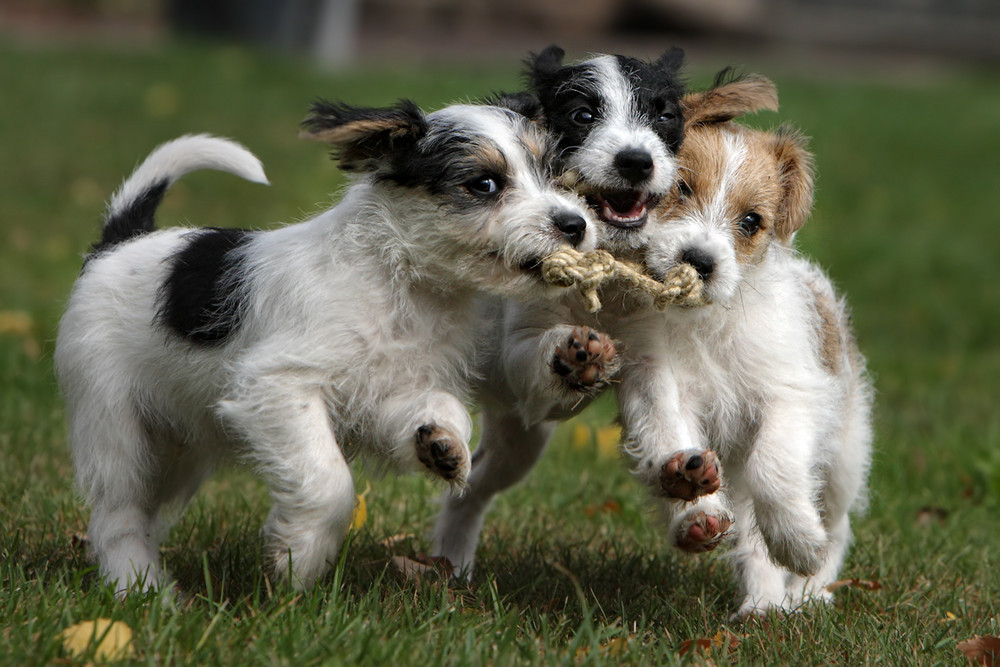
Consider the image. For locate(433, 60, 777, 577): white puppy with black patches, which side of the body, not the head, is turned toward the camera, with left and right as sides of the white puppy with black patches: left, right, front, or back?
front

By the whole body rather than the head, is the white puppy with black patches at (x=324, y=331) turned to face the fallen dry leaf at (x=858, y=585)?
yes

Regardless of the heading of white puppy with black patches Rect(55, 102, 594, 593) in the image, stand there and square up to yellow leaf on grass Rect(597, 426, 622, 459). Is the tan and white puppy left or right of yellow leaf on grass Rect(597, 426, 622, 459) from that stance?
right

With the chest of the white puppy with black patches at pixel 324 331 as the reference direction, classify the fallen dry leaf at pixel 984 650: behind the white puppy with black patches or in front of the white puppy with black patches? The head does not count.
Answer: in front

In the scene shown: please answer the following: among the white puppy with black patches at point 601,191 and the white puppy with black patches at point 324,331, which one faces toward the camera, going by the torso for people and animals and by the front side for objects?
the white puppy with black patches at point 601,191

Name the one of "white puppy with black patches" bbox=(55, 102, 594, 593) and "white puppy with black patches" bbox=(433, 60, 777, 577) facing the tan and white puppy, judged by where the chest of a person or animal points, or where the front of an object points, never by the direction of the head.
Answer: "white puppy with black patches" bbox=(55, 102, 594, 593)

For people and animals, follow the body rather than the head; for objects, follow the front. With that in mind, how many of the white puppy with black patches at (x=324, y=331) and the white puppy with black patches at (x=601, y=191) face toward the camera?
1

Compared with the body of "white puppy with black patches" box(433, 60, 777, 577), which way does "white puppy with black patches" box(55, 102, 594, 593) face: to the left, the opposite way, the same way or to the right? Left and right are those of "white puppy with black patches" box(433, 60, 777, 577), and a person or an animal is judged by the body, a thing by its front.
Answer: to the left

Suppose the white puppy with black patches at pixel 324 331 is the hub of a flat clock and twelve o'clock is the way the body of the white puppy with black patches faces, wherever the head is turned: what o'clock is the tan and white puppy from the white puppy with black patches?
The tan and white puppy is roughly at 12 o'clock from the white puppy with black patches.

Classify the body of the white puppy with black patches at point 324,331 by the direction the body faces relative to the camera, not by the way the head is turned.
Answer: to the viewer's right
